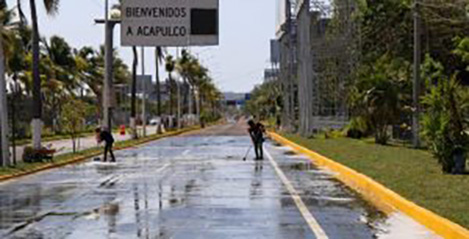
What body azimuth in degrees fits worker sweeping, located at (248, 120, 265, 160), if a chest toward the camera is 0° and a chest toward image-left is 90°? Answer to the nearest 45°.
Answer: approximately 45°

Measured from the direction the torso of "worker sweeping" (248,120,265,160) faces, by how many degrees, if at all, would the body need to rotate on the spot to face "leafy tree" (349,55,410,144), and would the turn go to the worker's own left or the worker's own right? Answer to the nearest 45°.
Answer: approximately 180°

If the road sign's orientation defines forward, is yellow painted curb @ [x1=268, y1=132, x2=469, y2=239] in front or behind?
in front

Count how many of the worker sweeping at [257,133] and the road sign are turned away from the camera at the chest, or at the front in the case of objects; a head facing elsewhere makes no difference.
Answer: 0

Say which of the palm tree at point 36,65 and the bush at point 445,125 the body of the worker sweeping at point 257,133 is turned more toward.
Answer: the palm tree

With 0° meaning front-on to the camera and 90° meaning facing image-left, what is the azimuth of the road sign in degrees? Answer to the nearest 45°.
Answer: approximately 0°
